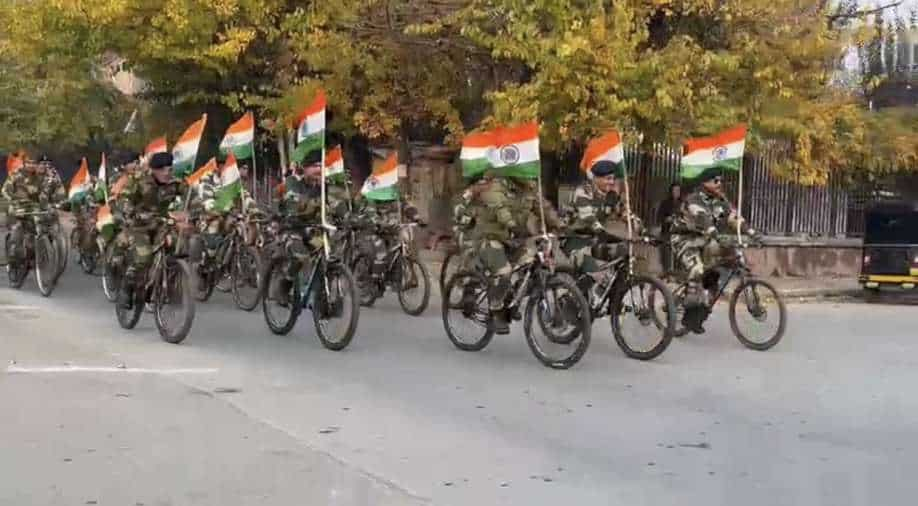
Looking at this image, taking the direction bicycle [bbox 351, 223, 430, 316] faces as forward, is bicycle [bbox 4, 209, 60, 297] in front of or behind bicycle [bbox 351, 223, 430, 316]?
behind

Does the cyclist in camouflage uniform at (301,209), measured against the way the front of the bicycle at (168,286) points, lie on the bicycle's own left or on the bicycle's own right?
on the bicycle's own left

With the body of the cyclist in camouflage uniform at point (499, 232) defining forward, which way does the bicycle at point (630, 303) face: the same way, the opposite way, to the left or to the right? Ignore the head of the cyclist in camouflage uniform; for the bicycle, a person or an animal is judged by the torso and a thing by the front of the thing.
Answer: the same way

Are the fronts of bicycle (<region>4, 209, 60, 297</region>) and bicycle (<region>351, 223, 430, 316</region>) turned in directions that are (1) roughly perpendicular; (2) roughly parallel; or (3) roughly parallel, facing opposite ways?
roughly parallel

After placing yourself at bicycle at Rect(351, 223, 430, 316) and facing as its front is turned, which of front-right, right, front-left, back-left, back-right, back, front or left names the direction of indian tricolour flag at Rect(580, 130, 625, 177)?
front

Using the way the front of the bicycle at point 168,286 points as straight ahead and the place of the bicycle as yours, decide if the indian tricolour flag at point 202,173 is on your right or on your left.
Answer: on your left

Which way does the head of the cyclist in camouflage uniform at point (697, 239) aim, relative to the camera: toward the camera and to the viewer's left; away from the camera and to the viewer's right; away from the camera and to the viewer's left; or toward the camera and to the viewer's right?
toward the camera and to the viewer's right

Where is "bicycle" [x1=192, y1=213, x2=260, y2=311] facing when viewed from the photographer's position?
facing the viewer and to the right of the viewer

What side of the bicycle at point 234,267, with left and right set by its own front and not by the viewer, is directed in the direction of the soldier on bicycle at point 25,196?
back

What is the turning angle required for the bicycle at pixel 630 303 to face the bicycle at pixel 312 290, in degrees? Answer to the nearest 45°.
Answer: approximately 135° to its right

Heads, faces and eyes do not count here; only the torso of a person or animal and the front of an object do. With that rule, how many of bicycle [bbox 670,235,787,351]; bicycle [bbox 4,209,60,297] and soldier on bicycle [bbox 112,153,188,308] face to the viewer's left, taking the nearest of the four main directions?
0

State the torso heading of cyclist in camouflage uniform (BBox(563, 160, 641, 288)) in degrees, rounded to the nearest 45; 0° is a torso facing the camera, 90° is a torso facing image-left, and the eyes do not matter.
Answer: approximately 315°

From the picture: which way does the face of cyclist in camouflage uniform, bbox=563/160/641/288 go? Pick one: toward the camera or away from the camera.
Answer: toward the camera

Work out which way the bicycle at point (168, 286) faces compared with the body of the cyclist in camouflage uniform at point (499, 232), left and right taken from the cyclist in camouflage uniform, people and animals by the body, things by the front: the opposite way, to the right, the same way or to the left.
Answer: the same way

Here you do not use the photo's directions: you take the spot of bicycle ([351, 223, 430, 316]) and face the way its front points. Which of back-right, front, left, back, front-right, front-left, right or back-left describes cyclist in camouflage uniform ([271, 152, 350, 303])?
right

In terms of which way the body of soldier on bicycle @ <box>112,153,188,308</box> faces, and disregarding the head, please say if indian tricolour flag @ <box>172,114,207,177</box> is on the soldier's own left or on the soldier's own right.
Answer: on the soldier's own left

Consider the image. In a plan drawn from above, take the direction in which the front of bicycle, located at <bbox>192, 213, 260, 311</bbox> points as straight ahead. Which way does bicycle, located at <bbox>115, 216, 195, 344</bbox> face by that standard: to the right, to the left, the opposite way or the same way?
the same way
